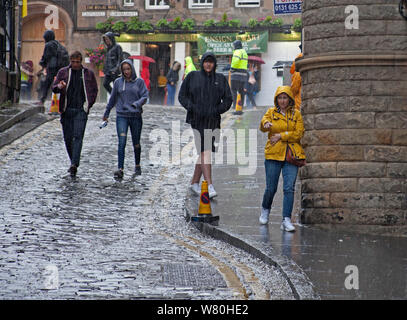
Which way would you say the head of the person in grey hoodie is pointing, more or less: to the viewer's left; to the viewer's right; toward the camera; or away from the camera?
toward the camera

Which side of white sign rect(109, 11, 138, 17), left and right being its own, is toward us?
front

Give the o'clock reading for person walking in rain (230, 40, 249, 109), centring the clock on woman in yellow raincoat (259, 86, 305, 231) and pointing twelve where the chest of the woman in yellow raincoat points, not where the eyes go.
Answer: The person walking in rain is roughly at 6 o'clock from the woman in yellow raincoat.

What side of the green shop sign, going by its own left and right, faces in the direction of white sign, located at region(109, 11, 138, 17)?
right

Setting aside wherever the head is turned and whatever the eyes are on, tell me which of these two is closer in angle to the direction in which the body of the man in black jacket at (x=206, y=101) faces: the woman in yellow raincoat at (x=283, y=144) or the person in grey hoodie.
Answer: the woman in yellow raincoat

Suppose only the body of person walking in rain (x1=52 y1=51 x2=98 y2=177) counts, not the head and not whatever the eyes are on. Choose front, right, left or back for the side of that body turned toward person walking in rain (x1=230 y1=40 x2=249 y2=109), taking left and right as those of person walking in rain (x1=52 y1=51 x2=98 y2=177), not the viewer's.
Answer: back

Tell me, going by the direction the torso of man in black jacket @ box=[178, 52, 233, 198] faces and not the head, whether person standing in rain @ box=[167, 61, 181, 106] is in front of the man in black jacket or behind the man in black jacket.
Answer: behind

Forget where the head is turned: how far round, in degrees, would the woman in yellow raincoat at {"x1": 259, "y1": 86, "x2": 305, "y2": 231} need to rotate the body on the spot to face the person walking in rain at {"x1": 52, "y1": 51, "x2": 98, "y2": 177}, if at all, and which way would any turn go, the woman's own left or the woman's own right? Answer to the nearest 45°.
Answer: approximately 135° to the woman's own right

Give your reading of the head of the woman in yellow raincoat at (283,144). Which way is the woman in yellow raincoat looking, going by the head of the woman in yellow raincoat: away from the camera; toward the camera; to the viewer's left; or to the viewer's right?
toward the camera

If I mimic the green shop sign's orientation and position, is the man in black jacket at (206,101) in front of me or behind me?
in front

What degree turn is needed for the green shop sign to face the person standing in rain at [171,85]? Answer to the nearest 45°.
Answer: approximately 90° to its right

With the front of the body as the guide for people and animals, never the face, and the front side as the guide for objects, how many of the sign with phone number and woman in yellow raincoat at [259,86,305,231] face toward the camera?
2

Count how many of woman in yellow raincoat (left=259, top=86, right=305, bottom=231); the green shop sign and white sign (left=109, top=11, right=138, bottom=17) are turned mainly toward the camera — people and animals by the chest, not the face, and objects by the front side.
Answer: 3

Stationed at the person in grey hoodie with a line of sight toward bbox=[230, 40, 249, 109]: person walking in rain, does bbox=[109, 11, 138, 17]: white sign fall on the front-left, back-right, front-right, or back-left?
front-left

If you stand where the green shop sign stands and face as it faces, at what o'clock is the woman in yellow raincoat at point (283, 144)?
The woman in yellow raincoat is roughly at 12 o'clock from the green shop sign.

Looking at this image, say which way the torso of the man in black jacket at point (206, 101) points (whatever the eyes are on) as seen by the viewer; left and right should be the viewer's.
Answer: facing the viewer
